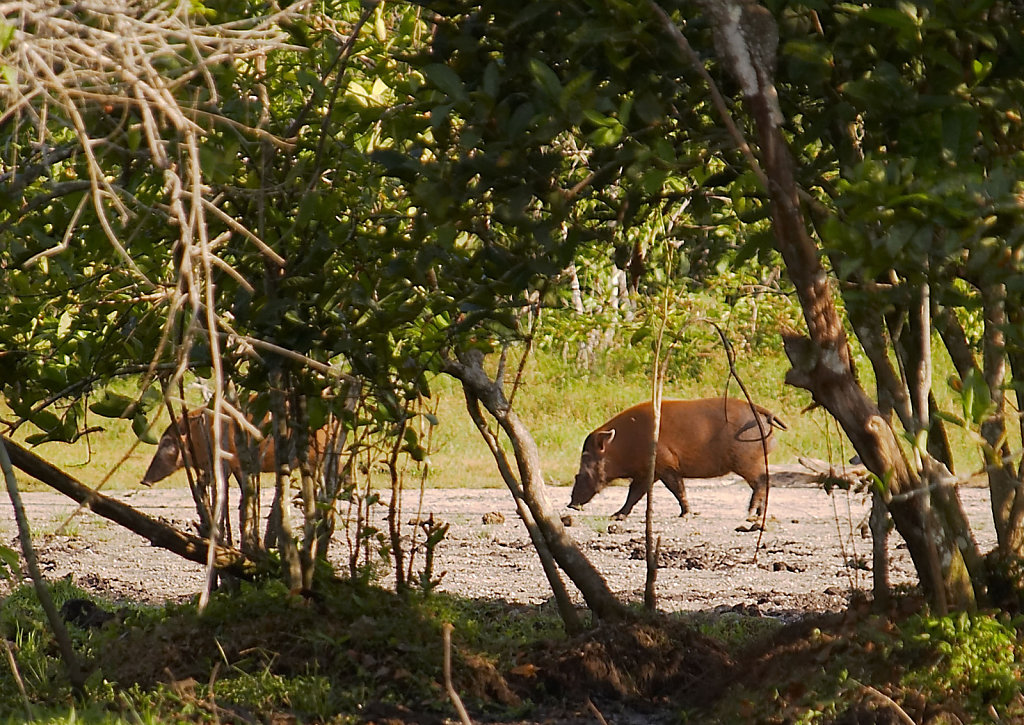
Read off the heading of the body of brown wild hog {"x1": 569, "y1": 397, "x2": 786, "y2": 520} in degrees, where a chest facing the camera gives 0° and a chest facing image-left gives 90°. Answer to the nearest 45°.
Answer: approximately 90°

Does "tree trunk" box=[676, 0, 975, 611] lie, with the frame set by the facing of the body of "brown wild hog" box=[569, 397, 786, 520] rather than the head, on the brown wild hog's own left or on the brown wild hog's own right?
on the brown wild hog's own left

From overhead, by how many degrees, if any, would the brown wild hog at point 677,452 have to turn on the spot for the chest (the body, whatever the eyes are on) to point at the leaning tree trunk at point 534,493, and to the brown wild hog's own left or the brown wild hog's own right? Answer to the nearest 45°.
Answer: approximately 90° to the brown wild hog's own left

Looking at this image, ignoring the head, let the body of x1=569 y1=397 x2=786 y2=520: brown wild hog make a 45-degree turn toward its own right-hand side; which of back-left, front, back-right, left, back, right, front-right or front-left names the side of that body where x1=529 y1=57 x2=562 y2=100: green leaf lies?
back-left

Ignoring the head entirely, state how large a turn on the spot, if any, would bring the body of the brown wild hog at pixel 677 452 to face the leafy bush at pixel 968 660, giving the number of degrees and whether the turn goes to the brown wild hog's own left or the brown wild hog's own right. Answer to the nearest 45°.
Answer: approximately 90° to the brown wild hog's own left
